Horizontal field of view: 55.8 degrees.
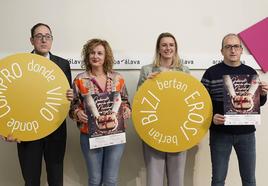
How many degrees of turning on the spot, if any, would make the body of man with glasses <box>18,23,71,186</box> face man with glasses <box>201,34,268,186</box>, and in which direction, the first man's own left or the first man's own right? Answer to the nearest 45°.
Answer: approximately 90° to the first man's own left

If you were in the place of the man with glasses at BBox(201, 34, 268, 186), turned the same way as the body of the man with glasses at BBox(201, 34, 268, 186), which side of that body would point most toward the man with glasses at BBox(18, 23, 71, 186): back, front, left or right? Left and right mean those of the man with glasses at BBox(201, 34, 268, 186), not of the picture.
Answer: right

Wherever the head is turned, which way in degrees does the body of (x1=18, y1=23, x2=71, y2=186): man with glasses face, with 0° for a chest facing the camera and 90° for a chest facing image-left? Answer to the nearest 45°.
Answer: approximately 0°

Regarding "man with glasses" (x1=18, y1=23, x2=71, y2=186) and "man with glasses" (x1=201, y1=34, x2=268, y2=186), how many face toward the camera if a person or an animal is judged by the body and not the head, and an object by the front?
2
